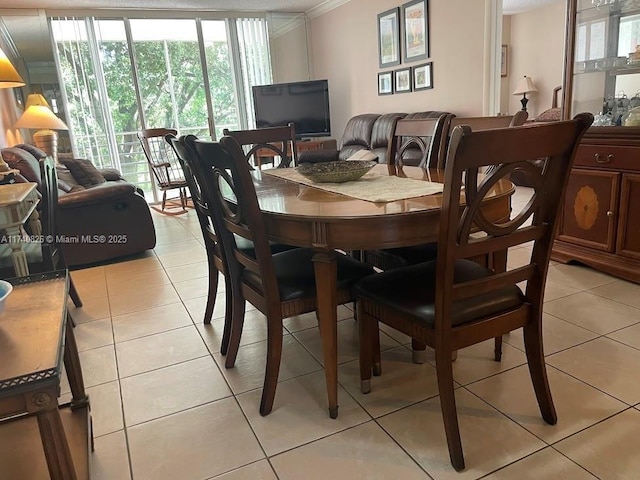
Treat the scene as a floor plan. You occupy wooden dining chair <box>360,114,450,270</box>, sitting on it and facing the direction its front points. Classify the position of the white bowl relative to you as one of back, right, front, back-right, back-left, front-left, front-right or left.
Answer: front

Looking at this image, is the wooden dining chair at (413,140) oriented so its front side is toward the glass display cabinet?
no

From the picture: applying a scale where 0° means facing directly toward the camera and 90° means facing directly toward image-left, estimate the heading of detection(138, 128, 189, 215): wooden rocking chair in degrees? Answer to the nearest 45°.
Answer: approximately 315°

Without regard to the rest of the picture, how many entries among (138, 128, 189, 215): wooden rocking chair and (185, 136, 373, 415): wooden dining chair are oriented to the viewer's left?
0

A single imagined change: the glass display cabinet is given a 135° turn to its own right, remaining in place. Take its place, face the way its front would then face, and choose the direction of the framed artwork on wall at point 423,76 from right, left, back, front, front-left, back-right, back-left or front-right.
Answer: front-left

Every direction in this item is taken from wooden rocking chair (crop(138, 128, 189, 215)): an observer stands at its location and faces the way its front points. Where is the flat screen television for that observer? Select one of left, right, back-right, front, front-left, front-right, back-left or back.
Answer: front-left

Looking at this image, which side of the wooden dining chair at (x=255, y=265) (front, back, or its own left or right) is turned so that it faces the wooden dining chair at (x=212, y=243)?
left

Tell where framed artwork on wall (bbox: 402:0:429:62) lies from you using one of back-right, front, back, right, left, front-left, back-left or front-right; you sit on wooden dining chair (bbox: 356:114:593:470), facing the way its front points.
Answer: front-right

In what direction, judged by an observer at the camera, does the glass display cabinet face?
facing the viewer and to the left of the viewer

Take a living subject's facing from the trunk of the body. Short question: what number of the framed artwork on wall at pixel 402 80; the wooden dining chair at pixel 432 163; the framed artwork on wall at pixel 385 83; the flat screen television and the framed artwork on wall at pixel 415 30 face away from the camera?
0

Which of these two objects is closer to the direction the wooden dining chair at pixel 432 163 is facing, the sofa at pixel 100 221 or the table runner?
the table runner

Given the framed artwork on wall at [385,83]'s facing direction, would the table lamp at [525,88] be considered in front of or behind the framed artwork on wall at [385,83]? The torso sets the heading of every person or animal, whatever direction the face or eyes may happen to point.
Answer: behind

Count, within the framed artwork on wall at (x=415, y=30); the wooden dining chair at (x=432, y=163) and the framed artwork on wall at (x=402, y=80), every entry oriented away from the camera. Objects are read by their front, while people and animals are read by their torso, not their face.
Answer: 0

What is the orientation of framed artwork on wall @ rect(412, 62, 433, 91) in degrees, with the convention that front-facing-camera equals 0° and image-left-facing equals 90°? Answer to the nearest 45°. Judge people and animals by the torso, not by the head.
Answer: approximately 45°

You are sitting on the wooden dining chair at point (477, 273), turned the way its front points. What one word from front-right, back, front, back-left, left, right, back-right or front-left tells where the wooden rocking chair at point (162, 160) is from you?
front

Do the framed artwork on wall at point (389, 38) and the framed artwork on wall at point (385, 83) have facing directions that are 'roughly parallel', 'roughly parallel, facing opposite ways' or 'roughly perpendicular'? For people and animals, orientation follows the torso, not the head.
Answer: roughly parallel
